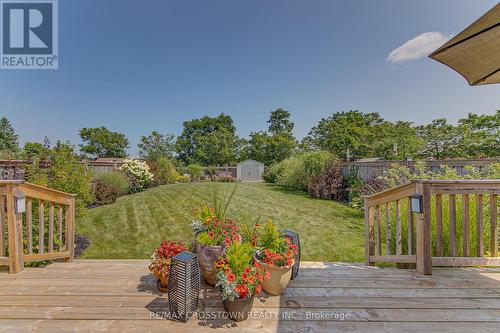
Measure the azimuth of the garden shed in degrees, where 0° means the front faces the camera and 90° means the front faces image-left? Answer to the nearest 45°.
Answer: approximately 0°

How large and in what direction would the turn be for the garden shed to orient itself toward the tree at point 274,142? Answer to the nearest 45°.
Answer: approximately 135° to its left

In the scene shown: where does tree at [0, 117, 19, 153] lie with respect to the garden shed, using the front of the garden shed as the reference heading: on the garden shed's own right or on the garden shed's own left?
on the garden shed's own right

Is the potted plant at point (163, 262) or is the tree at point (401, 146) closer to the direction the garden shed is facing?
the potted plant

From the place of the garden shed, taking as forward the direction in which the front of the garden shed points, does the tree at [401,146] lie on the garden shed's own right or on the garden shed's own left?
on the garden shed's own left

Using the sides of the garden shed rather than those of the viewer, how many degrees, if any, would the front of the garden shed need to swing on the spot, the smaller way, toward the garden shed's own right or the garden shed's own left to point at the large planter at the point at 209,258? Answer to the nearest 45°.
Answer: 0° — it already faces it

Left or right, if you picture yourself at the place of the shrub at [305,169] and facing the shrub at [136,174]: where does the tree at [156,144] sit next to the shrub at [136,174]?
right

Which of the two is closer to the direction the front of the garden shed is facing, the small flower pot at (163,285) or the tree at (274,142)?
the small flower pot
